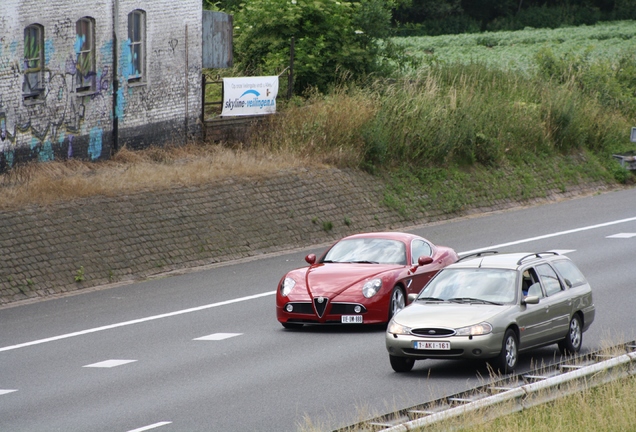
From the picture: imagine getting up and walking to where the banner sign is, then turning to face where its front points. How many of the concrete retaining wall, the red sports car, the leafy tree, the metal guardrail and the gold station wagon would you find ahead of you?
4

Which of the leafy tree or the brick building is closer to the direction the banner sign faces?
the brick building

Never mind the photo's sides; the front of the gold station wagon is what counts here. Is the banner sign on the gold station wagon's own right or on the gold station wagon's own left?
on the gold station wagon's own right

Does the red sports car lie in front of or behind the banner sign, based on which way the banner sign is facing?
in front

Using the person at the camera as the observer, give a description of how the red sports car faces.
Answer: facing the viewer and to the left of the viewer

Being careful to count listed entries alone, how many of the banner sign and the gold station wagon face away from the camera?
0

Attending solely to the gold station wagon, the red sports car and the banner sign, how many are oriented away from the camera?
0

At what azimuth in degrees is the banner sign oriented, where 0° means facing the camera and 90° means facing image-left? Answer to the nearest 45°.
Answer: approximately 0°

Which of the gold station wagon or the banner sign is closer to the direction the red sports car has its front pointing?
the gold station wagon

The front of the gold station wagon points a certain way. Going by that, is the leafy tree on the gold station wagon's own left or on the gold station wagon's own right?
on the gold station wagon's own right

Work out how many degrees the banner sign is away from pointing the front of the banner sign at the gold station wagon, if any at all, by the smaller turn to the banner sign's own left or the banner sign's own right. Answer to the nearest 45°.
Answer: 0° — it already faces it
